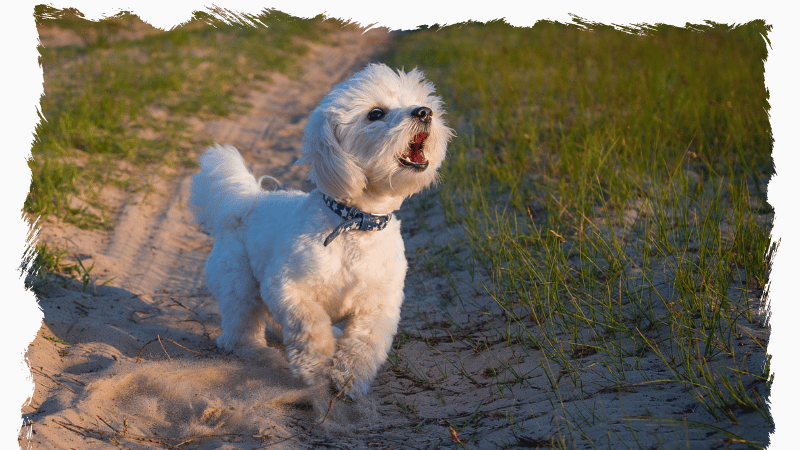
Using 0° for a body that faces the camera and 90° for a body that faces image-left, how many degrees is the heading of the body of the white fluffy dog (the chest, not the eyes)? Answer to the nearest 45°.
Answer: approximately 315°
